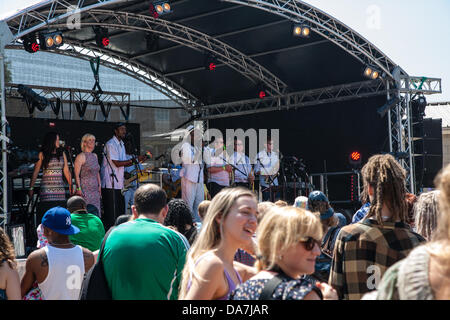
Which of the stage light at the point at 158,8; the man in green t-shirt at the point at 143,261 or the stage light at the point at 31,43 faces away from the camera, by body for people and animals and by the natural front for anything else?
the man in green t-shirt

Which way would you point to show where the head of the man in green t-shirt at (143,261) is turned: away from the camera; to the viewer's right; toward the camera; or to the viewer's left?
away from the camera

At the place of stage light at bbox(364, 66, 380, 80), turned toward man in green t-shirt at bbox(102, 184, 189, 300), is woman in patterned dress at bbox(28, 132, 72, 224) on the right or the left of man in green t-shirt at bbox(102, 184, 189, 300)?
right

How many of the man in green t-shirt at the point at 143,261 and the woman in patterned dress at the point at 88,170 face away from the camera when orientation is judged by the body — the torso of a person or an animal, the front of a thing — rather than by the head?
1

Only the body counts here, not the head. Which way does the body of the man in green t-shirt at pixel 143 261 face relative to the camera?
away from the camera

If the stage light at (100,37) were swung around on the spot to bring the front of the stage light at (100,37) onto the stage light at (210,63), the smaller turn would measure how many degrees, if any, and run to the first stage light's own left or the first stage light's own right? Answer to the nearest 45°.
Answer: approximately 45° to the first stage light's own left

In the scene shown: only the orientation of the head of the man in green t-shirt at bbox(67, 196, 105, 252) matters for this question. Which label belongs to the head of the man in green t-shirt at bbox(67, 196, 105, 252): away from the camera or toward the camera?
away from the camera

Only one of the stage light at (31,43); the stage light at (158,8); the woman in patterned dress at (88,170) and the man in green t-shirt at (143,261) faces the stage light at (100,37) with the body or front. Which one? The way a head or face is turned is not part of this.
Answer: the man in green t-shirt
